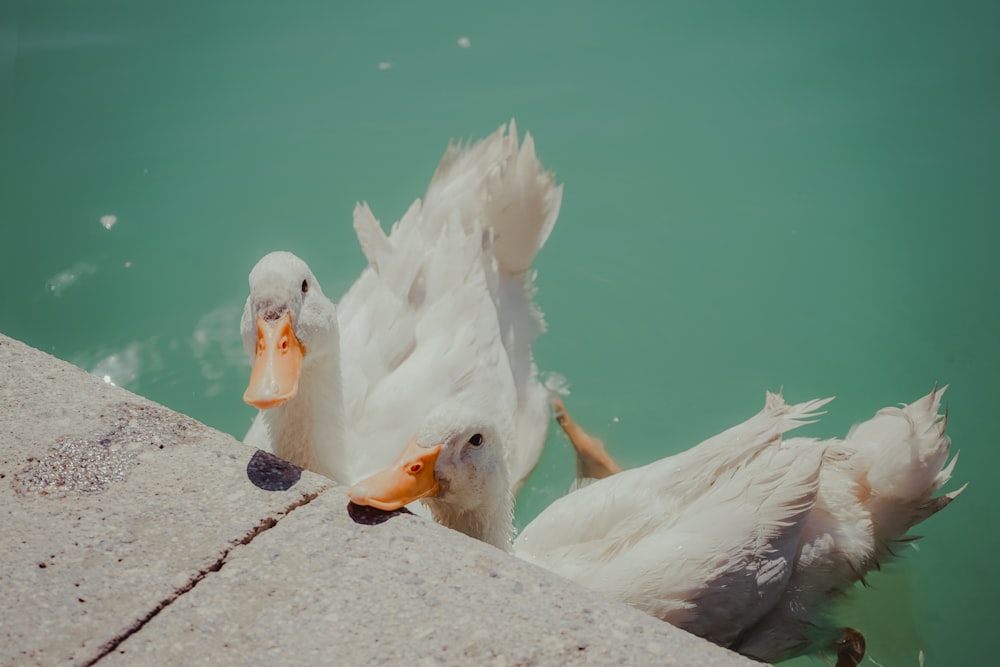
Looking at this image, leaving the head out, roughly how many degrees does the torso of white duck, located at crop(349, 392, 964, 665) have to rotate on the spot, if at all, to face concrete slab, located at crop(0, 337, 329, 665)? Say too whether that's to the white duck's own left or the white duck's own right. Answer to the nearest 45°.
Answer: approximately 45° to the white duck's own left

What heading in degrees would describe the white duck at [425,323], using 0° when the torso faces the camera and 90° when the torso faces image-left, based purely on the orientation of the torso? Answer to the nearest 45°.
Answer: approximately 45°

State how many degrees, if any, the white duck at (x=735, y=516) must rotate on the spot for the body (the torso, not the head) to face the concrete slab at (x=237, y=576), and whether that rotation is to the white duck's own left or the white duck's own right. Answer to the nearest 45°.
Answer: approximately 45° to the white duck's own left

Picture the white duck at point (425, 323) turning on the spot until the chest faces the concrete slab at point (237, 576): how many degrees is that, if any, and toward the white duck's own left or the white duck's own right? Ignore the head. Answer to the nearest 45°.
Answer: approximately 45° to the white duck's own left

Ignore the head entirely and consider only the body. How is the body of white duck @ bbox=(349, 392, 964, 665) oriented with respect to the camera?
to the viewer's left
